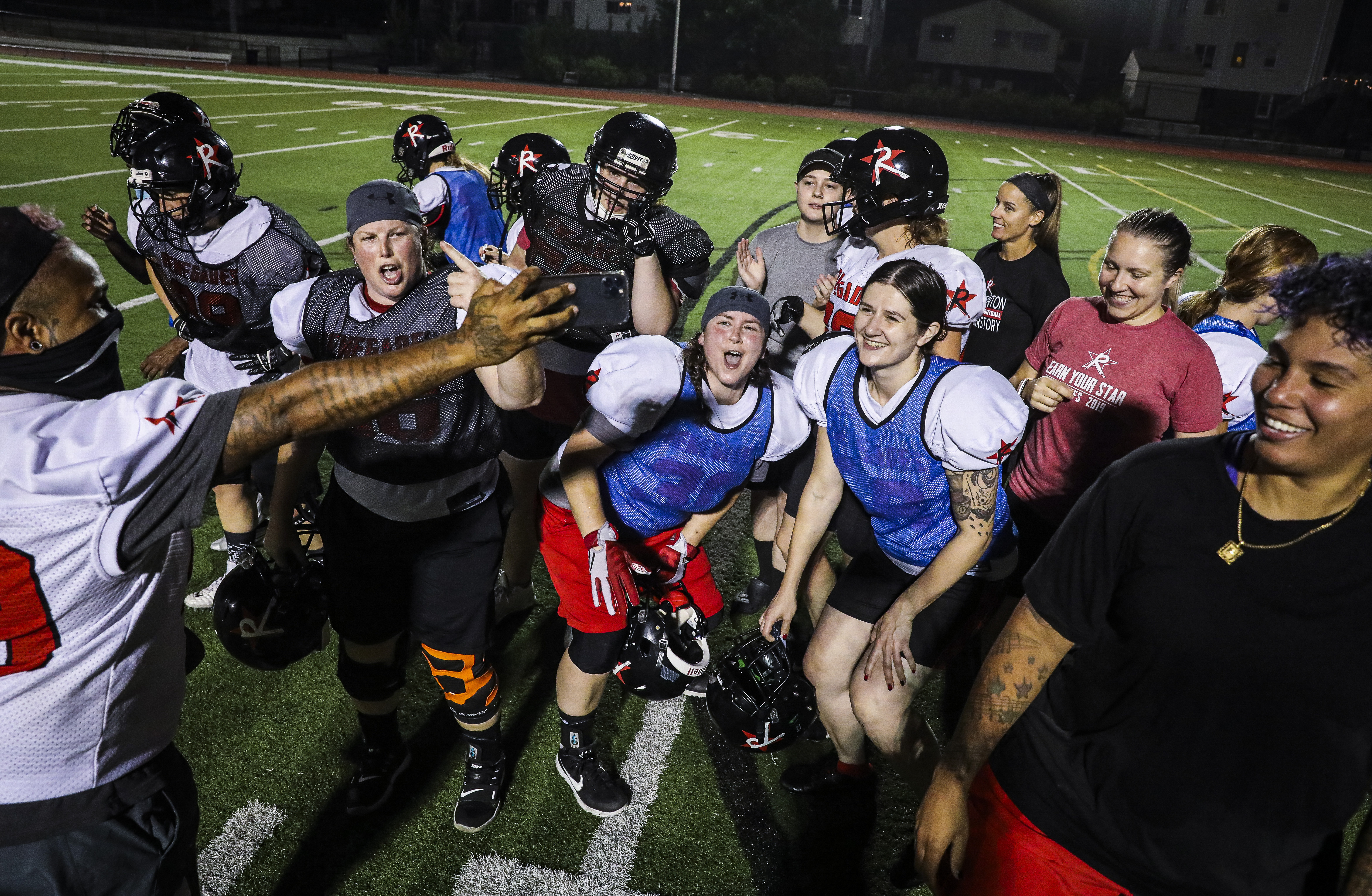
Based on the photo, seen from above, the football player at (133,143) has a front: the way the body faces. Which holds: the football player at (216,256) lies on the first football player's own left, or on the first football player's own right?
on the first football player's own left

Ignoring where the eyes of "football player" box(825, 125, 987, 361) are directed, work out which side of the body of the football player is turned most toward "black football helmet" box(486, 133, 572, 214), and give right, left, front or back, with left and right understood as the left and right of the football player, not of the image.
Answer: right

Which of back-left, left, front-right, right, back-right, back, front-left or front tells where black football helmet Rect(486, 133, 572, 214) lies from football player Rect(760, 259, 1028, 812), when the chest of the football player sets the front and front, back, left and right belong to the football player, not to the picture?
right

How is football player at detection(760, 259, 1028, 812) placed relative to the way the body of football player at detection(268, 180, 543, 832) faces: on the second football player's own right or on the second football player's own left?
on the second football player's own left

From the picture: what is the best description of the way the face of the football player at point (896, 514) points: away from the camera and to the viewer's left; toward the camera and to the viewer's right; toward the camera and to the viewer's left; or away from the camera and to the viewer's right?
toward the camera and to the viewer's left

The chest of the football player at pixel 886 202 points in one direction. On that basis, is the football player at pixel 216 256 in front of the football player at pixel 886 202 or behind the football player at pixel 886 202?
in front

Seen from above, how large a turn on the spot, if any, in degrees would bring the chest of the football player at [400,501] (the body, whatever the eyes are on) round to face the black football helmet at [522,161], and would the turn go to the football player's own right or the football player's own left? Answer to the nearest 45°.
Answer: approximately 180°

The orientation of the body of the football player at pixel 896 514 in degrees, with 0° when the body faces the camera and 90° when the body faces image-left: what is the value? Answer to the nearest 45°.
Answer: approximately 45°

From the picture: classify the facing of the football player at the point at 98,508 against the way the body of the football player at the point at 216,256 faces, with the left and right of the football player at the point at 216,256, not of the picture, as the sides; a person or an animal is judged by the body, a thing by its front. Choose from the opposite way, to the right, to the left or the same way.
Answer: the opposite way
